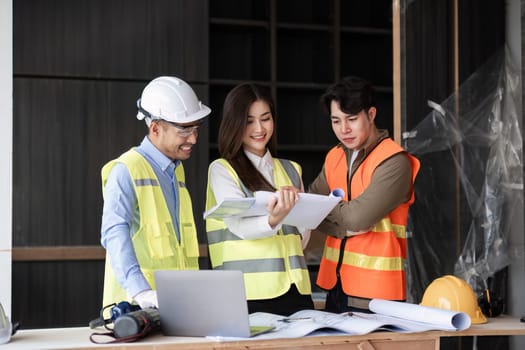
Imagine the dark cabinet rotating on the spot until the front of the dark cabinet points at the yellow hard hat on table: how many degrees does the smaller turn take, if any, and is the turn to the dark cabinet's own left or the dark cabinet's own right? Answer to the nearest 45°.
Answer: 0° — it already faces it

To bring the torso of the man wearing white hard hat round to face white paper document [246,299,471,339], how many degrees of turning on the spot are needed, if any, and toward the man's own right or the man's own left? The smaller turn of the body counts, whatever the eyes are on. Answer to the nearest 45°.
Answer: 0° — they already face it

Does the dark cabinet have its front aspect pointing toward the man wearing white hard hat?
yes

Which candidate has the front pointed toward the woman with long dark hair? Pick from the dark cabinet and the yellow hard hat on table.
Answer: the dark cabinet

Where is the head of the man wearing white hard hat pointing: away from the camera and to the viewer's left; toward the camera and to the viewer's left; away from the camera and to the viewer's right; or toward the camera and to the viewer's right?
toward the camera and to the viewer's right

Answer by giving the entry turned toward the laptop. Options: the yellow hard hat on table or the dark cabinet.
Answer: the dark cabinet

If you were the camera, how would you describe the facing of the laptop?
facing away from the viewer and to the right of the viewer
